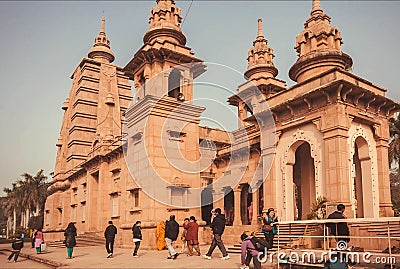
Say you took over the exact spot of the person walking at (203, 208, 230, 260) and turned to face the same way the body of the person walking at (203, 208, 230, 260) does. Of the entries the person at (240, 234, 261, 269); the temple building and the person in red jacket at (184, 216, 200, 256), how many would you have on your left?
1

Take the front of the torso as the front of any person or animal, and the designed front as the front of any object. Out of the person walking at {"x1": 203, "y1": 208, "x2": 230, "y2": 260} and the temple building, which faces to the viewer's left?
the person walking

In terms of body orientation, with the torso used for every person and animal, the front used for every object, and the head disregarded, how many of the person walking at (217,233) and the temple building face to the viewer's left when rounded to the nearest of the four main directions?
1

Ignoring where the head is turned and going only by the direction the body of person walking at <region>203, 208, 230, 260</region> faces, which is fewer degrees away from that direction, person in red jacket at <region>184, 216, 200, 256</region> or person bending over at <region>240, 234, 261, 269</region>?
the person in red jacket

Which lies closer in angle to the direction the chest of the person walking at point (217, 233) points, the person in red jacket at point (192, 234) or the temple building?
the person in red jacket

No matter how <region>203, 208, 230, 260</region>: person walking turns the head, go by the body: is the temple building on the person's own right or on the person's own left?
on the person's own right

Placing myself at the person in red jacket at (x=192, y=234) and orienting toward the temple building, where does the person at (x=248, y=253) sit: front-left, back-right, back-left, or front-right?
back-right

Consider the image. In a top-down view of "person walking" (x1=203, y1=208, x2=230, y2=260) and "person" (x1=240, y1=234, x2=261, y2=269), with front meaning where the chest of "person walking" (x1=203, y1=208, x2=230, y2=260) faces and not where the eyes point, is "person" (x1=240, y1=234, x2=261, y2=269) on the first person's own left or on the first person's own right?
on the first person's own left

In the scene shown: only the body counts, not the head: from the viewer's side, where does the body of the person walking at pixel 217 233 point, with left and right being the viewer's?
facing to the left of the viewer

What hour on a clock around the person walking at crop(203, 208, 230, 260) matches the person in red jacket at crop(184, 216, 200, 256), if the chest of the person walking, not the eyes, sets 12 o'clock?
The person in red jacket is roughly at 2 o'clock from the person walking.

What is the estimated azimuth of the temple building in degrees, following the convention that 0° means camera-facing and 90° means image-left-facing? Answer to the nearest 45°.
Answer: approximately 315°
